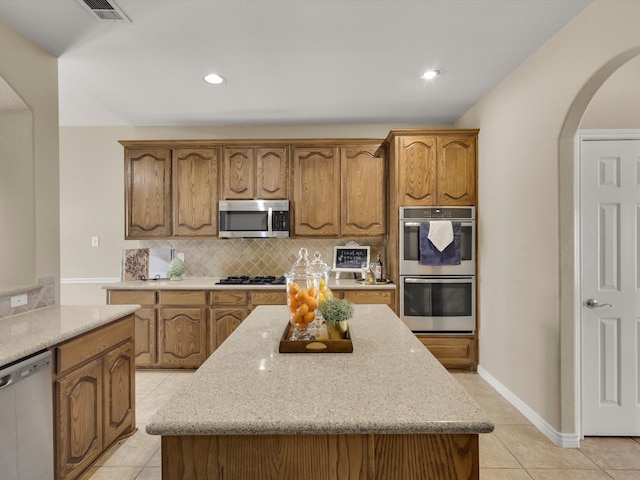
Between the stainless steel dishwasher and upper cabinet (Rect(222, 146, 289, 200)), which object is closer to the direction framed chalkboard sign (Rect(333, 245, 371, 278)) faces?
the stainless steel dishwasher

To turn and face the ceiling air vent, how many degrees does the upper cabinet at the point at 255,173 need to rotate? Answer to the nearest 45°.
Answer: approximately 45° to its right

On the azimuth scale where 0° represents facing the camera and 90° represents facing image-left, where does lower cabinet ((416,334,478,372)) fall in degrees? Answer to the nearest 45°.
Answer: approximately 0°

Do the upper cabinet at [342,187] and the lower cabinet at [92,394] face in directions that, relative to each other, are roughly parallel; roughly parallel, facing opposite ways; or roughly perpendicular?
roughly perpendicular
